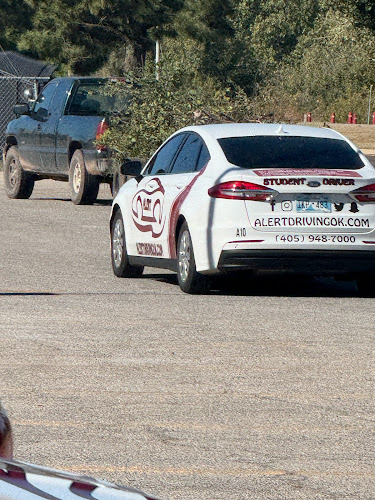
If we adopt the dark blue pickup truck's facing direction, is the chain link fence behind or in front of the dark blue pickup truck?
in front

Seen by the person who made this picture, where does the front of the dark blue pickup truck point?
facing away from the viewer and to the left of the viewer
